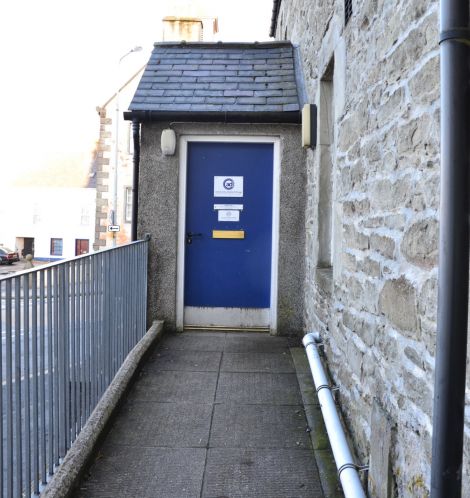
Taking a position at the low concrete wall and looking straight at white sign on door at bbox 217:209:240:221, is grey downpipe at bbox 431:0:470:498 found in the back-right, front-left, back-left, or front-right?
back-right

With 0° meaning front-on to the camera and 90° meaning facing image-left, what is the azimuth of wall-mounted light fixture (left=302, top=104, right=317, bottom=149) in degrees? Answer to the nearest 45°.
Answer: approximately 90°

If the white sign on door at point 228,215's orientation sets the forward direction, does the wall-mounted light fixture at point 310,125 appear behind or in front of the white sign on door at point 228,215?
in front

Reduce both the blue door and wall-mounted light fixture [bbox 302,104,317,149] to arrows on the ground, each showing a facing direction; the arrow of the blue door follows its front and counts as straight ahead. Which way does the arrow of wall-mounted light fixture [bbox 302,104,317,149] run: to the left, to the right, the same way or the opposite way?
to the right

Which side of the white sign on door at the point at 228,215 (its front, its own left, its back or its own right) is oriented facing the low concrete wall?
front

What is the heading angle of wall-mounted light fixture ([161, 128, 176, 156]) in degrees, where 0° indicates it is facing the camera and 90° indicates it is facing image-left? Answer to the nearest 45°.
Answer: approximately 0°

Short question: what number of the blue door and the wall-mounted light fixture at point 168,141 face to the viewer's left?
0
